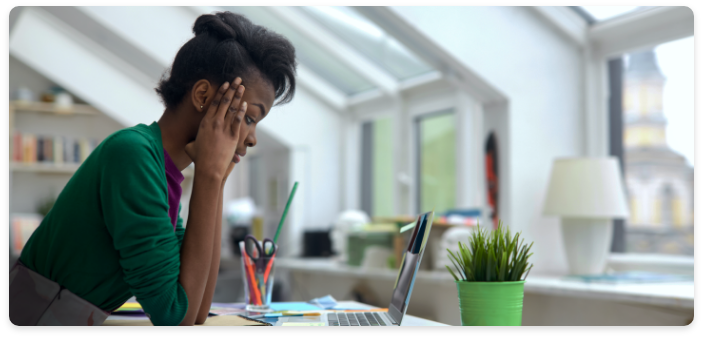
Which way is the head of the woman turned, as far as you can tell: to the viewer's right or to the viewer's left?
to the viewer's right

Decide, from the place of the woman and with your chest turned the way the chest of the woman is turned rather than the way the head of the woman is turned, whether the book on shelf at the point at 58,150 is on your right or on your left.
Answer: on your left

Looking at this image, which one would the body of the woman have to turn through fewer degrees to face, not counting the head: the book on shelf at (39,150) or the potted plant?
the potted plant

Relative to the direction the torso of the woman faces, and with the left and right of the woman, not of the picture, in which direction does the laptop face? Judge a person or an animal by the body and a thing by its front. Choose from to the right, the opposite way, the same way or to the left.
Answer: the opposite way

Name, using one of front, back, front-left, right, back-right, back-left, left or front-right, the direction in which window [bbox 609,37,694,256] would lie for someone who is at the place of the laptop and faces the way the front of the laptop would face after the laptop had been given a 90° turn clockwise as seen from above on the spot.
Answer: front-right

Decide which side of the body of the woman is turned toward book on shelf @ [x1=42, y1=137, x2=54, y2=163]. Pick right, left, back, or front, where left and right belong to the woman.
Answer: left

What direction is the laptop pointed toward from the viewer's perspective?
to the viewer's left

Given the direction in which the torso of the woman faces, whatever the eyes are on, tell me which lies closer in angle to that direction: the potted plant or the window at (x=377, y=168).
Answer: the potted plant

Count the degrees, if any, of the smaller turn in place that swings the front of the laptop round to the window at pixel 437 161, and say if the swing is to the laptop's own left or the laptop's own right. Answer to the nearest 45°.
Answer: approximately 90° to the laptop's own right

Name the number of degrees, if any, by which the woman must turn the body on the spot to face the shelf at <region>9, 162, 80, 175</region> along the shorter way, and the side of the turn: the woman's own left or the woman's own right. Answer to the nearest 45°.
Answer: approximately 90° to the woman's own left

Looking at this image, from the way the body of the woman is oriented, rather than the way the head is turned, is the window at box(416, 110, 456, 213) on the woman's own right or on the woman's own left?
on the woman's own left

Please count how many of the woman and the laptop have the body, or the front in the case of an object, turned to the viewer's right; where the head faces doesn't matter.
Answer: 1

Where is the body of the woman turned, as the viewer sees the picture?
to the viewer's right

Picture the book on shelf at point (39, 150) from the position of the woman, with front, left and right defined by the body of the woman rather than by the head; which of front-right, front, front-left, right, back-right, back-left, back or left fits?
left

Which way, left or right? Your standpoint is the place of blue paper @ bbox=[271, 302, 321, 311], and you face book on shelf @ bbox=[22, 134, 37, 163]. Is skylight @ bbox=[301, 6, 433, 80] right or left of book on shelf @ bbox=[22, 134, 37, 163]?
right

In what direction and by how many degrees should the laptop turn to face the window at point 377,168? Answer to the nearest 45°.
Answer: approximately 90° to its right
